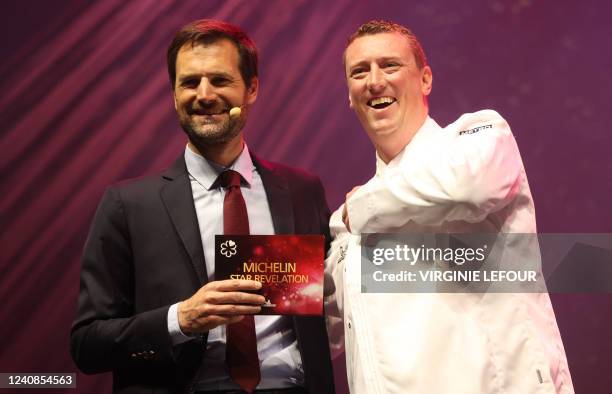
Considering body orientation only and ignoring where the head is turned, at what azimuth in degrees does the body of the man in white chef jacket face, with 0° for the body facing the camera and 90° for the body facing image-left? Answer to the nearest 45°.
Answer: approximately 45°

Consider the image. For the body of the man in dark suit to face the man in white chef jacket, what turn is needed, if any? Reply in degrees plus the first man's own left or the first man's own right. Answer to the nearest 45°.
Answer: approximately 90° to the first man's own left

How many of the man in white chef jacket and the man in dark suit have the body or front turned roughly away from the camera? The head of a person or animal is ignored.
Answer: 0

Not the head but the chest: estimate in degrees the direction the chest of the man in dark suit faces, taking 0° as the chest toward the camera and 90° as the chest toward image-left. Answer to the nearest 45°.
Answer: approximately 0°

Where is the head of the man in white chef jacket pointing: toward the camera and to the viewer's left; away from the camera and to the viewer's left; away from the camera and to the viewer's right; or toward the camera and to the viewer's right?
toward the camera and to the viewer's left

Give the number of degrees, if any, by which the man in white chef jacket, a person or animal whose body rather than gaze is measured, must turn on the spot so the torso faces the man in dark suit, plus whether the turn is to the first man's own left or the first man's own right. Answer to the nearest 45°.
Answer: approximately 45° to the first man's own right
